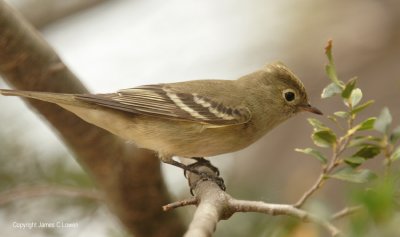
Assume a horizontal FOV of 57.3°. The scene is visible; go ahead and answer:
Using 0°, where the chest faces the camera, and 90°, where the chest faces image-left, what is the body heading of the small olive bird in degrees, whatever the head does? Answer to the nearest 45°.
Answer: approximately 270°

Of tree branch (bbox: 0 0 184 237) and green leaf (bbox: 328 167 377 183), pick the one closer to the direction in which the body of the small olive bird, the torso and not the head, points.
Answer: the green leaf

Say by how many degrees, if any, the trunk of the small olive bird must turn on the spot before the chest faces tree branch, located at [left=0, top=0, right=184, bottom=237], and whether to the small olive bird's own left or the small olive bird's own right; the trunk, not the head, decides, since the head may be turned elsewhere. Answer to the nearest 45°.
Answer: approximately 180°

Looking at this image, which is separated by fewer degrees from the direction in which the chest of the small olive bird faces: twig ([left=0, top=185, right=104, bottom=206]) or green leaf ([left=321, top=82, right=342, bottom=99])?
the green leaf

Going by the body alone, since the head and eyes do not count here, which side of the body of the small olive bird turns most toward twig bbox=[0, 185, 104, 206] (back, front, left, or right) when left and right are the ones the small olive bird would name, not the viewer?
back

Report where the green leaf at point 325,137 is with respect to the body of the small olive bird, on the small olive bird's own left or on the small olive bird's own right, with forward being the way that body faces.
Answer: on the small olive bird's own right

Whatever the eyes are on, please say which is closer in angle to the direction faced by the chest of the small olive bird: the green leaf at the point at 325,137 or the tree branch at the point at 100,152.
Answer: the green leaf

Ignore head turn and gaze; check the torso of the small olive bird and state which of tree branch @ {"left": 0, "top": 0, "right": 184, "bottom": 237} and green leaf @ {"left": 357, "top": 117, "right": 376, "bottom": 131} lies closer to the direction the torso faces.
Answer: the green leaf
